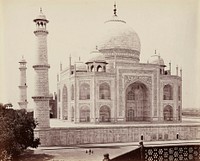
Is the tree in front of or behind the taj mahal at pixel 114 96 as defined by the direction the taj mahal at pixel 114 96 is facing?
in front

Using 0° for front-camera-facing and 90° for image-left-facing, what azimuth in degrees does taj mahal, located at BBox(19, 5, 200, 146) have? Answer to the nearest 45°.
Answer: approximately 0°
